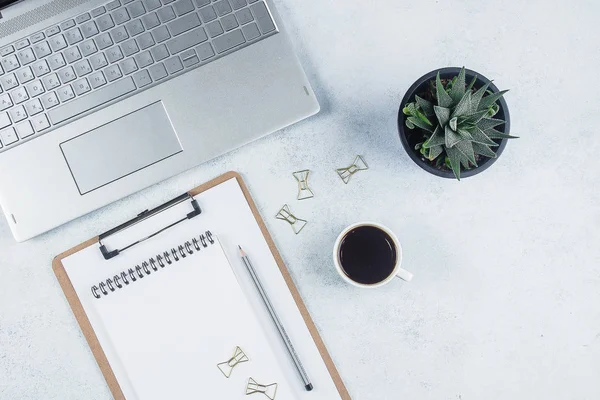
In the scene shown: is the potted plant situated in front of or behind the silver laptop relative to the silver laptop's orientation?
in front

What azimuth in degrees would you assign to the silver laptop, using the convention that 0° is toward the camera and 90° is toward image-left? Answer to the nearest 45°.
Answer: approximately 315°
